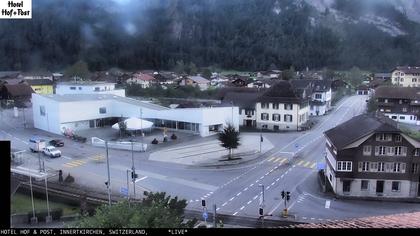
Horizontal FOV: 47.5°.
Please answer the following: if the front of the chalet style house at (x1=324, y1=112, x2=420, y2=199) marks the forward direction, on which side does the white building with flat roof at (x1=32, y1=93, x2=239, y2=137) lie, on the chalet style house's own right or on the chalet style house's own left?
on the chalet style house's own right

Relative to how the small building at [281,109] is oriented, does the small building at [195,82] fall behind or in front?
behind

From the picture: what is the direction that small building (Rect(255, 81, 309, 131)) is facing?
toward the camera

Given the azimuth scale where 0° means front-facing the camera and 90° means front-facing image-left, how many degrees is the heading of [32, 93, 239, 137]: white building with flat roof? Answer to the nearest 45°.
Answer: approximately 0°

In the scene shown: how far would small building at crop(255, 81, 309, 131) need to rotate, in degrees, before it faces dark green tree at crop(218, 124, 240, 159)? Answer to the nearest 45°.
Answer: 0° — it already faces it

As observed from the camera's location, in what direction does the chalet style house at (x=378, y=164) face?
facing the viewer
